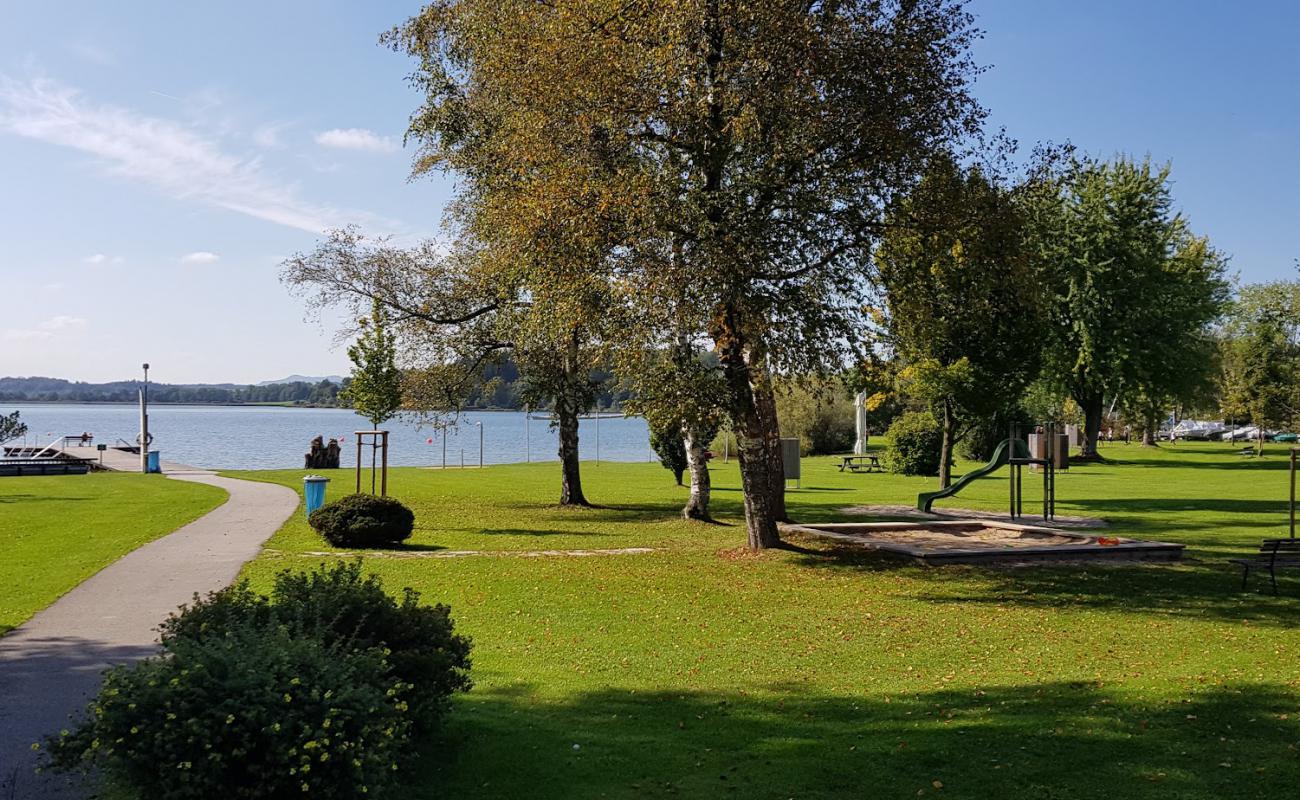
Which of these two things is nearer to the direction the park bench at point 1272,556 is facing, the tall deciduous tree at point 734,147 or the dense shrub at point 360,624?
the tall deciduous tree

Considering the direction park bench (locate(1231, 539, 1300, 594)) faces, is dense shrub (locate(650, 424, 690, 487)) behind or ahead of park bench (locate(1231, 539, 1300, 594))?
ahead

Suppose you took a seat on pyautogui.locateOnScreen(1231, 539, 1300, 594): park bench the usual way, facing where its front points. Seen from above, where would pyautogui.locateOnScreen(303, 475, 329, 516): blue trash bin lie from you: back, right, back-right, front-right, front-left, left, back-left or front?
front-left

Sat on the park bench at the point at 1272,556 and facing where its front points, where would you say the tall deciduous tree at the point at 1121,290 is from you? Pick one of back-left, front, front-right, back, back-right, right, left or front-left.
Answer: front-right

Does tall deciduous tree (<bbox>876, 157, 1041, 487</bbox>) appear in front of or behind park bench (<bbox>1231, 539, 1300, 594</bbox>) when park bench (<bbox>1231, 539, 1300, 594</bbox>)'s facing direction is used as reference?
in front

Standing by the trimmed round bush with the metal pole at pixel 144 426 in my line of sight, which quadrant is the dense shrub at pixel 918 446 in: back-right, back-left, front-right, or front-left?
front-right

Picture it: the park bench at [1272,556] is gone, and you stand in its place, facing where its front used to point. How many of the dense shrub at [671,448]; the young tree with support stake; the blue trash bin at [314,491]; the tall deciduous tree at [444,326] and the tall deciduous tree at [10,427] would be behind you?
0

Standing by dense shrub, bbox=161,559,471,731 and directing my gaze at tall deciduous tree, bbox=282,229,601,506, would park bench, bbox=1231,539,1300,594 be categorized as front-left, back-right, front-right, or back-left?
front-right

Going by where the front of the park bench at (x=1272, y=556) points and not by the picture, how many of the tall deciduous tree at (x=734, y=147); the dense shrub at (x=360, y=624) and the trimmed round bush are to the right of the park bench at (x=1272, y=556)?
0

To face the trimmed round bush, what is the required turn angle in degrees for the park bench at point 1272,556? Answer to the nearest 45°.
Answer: approximately 45° to its left

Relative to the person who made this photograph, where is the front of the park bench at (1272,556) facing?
facing away from the viewer and to the left of the viewer
